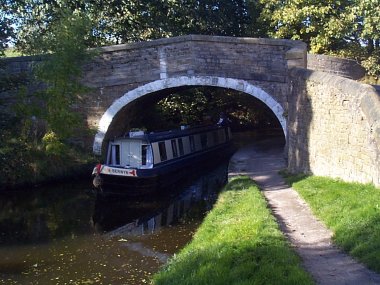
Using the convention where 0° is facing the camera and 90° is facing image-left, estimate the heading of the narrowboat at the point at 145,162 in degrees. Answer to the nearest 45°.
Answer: approximately 45°

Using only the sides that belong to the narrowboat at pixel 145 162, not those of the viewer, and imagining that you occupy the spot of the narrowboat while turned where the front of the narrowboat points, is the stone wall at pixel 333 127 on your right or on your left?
on your left
